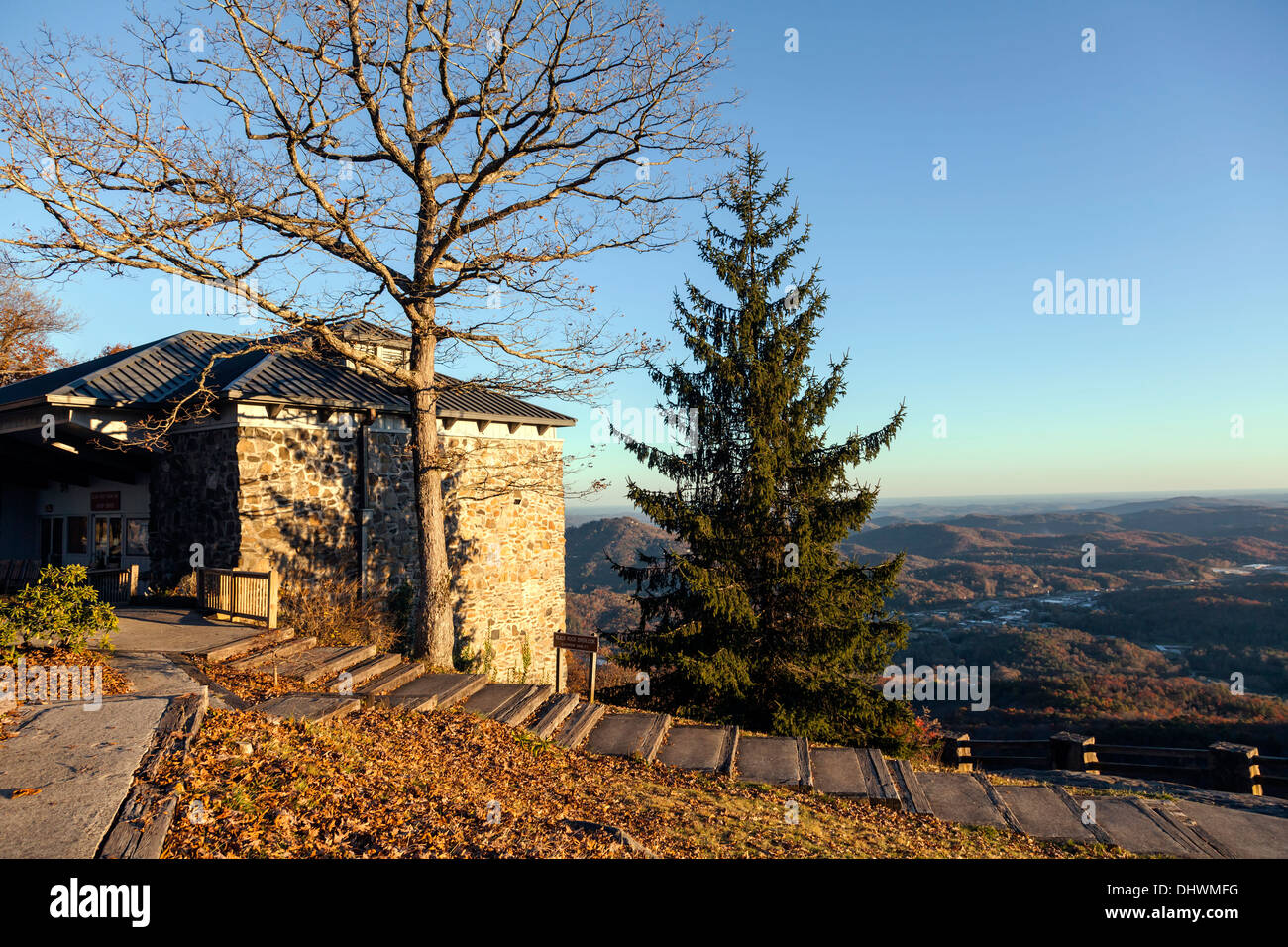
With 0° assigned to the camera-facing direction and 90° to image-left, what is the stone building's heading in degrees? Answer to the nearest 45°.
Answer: approximately 45°

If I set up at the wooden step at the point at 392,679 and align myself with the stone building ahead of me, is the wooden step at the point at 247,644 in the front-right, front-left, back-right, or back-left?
front-left

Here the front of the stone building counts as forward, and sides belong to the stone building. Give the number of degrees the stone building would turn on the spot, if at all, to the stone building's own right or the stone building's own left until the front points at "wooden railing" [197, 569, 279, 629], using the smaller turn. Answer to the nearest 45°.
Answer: approximately 45° to the stone building's own left

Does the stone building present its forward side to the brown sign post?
no

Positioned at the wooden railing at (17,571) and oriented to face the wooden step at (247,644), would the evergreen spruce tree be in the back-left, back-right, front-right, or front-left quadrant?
front-left

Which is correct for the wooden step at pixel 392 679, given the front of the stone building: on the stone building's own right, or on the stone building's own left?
on the stone building's own left

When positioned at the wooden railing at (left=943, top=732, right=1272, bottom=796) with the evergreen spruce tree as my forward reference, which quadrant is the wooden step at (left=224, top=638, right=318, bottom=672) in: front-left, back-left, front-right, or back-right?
front-left

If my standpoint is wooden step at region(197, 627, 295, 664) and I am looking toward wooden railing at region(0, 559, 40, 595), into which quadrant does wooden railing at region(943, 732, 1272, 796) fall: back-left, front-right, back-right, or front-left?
back-right

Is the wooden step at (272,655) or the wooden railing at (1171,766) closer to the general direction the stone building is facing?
the wooden step

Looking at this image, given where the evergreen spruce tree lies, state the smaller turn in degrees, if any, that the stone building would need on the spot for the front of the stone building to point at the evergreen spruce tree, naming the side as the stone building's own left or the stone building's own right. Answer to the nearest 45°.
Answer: approximately 90° to the stone building's own left

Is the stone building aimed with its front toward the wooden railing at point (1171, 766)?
no

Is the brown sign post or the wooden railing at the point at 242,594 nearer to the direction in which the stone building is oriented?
the wooden railing

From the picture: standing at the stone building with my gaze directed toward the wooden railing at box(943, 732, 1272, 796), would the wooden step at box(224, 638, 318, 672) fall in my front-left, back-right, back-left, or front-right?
front-right

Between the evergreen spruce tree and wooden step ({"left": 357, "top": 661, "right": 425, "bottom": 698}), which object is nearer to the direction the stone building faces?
the wooden step

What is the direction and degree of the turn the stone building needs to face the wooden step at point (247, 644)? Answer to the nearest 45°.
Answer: approximately 45° to its left

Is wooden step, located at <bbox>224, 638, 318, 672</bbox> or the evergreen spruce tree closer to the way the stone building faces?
the wooden step

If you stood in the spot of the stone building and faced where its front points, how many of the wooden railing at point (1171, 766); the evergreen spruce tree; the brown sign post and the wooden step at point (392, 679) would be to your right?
0
